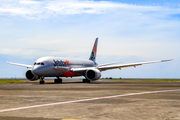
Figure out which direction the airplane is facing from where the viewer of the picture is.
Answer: facing the viewer and to the left of the viewer
